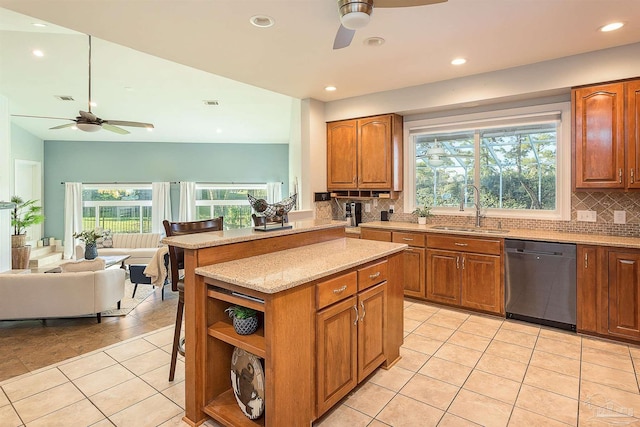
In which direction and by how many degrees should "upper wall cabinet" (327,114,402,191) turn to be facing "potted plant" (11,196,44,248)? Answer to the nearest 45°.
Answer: approximately 45° to its right

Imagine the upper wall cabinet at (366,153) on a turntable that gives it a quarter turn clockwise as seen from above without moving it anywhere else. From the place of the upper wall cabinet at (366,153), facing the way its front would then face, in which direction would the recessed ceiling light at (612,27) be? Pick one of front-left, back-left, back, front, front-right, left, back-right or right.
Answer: back

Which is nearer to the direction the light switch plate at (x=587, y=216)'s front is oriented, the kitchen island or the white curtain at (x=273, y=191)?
the kitchen island

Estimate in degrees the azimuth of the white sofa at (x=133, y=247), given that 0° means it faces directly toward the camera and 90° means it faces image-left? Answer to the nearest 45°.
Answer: approximately 0°

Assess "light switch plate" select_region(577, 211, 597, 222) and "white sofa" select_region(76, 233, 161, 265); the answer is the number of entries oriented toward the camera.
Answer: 2

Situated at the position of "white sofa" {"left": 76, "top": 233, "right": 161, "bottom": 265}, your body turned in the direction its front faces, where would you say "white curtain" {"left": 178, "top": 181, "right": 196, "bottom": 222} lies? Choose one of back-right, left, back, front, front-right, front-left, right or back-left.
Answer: back-left

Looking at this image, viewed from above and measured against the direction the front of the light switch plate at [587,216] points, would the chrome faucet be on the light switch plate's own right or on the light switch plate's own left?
on the light switch plate's own right

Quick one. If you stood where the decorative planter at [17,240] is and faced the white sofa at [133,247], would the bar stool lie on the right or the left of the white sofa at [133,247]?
right

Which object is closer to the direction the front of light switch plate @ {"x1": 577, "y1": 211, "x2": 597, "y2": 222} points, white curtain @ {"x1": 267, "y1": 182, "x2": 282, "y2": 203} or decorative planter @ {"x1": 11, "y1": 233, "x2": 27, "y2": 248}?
the decorative planter

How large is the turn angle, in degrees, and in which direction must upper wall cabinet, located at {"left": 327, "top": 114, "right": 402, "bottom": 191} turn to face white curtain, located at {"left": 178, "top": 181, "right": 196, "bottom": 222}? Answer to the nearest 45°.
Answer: approximately 90° to its right

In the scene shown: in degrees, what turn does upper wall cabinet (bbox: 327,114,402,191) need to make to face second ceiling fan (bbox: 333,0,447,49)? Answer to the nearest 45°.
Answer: approximately 45° to its left

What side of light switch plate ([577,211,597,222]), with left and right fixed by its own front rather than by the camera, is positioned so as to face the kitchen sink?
right

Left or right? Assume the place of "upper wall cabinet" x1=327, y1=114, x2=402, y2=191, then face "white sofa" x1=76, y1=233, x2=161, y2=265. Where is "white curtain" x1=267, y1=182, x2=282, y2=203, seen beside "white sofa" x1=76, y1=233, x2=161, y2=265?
right

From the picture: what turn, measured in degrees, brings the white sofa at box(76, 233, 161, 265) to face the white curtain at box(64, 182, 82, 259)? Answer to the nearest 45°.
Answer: approximately 135° to its right
